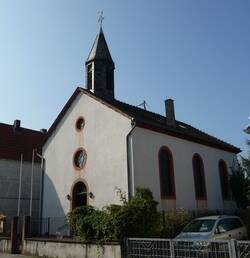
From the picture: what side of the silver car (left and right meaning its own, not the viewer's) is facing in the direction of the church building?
right

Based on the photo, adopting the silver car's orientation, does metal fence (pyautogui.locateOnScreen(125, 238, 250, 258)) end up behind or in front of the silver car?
in front

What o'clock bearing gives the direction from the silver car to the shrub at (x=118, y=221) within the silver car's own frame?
The shrub is roughly at 1 o'clock from the silver car.

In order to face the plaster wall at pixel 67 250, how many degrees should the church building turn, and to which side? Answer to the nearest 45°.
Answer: approximately 45° to its left

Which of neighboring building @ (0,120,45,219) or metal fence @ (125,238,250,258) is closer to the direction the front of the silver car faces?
the metal fence

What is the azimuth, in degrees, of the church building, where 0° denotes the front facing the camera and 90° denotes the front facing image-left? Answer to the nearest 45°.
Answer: approximately 45°

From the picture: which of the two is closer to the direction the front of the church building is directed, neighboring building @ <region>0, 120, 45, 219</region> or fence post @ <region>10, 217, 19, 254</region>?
the fence post

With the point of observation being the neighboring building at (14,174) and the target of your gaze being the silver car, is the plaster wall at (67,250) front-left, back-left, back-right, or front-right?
front-right

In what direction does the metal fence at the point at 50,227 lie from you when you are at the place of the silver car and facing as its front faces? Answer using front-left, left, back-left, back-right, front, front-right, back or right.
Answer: right

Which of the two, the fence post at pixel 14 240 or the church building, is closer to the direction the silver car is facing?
the fence post

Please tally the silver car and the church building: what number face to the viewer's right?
0

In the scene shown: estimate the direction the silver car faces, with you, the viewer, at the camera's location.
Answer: facing the viewer and to the left of the viewer
